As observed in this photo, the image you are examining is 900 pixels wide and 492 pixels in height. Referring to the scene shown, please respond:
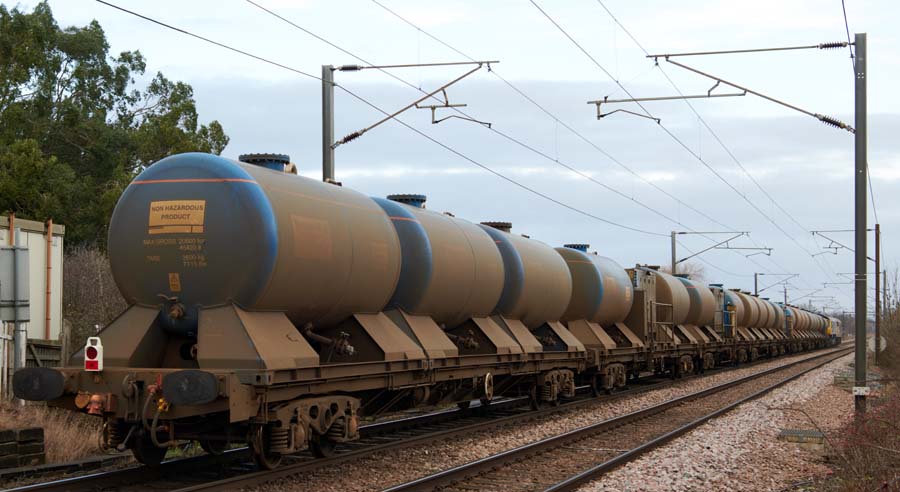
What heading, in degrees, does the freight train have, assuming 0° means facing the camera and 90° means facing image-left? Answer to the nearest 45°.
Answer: approximately 225°

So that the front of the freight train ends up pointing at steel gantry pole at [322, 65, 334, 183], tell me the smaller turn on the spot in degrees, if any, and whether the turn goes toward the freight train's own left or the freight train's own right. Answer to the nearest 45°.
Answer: approximately 45° to the freight train's own left

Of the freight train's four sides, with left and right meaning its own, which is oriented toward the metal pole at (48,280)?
back
